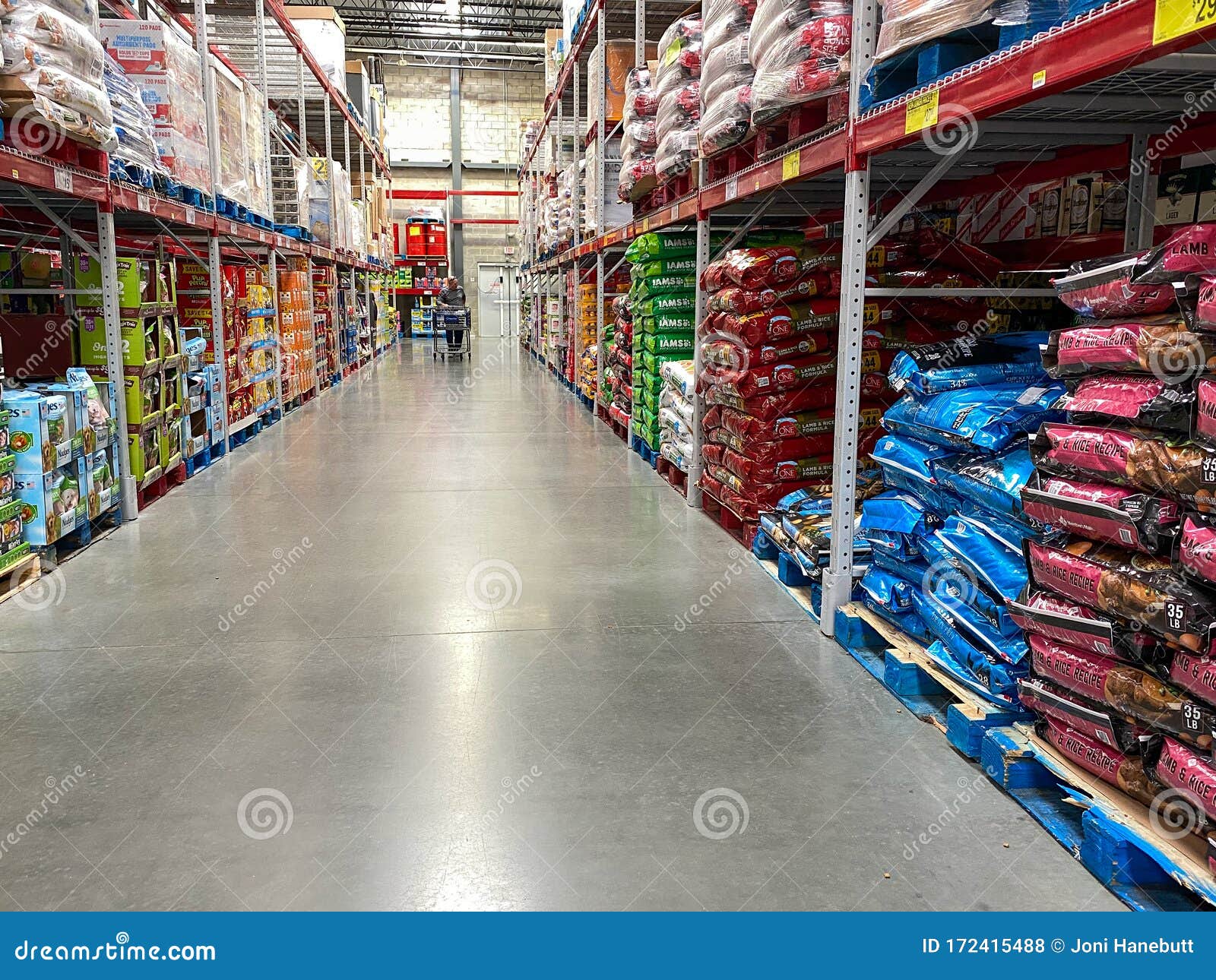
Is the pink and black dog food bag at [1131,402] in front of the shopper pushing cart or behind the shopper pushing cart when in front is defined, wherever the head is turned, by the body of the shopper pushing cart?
in front

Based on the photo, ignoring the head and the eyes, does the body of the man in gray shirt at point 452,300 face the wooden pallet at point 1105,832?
yes

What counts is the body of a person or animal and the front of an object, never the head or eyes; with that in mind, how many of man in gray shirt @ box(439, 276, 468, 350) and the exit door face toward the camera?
2

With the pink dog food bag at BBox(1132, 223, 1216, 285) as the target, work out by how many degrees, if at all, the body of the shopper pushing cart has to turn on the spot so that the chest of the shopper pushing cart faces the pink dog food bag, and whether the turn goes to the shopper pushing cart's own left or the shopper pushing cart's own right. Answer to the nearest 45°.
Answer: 0° — they already face it

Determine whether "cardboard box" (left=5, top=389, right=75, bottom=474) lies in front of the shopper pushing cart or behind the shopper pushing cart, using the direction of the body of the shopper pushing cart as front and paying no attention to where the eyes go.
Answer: in front

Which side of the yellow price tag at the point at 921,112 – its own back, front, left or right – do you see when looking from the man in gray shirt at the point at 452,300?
right
